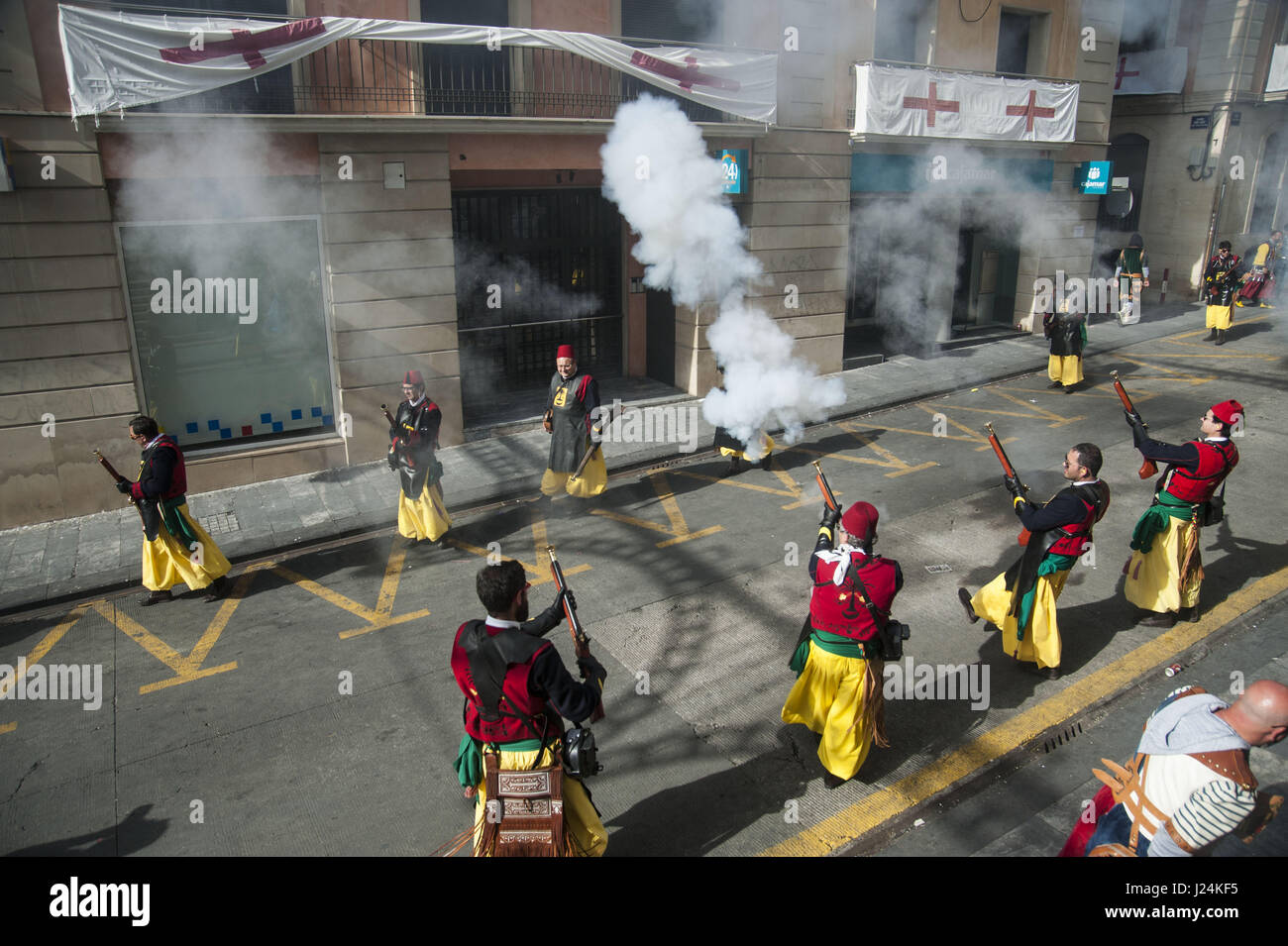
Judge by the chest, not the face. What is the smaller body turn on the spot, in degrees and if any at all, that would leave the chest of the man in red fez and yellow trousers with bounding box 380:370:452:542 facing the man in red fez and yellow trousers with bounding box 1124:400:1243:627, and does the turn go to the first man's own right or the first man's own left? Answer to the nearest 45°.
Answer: approximately 90° to the first man's own left

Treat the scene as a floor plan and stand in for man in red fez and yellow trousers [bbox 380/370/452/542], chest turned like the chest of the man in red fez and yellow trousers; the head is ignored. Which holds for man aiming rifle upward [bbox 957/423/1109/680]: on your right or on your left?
on your left

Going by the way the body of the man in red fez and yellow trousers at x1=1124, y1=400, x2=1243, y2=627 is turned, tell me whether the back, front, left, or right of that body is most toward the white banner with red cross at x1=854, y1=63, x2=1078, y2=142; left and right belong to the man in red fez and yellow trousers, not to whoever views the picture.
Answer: right

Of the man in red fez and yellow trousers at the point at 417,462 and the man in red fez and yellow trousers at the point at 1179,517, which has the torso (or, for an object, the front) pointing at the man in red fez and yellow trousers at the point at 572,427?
the man in red fez and yellow trousers at the point at 1179,517

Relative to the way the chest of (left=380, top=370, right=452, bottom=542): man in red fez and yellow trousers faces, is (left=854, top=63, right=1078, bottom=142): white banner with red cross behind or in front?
behind

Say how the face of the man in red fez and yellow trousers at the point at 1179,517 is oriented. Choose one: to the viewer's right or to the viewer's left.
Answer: to the viewer's left

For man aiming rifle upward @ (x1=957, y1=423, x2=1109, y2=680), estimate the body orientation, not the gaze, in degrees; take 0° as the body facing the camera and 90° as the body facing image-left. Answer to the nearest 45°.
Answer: approximately 90°
